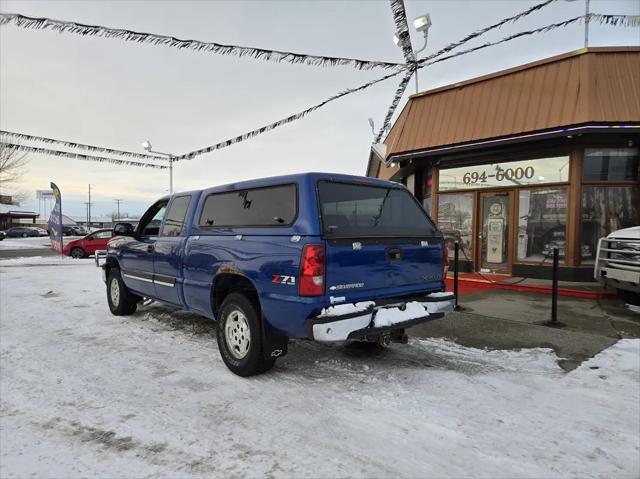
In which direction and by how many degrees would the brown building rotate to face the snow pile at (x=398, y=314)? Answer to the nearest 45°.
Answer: approximately 45° to its left

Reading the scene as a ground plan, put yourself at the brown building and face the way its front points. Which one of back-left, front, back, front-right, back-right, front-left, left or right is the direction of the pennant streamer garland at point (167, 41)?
front

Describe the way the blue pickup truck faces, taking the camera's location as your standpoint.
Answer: facing away from the viewer and to the left of the viewer

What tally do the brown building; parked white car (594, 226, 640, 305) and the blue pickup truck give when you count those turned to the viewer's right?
0

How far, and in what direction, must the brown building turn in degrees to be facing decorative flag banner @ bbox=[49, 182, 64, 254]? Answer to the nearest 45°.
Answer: approximately 45° to its right

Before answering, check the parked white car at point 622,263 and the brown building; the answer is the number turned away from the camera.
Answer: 0

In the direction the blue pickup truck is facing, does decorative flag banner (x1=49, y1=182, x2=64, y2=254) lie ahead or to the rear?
ahead

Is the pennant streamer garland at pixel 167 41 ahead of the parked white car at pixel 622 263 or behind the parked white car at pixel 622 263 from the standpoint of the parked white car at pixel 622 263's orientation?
ahead

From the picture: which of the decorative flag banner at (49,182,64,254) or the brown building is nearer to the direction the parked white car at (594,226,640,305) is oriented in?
the decorative flag banner

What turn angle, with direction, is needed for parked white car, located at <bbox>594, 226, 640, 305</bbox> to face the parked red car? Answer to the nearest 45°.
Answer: approximately 45° to its right

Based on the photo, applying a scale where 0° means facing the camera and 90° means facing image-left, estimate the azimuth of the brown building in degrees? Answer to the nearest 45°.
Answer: approximately 45°

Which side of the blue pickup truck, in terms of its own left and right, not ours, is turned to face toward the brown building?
right

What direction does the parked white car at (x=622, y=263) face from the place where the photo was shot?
facing the viewer and to the left of the viewer
